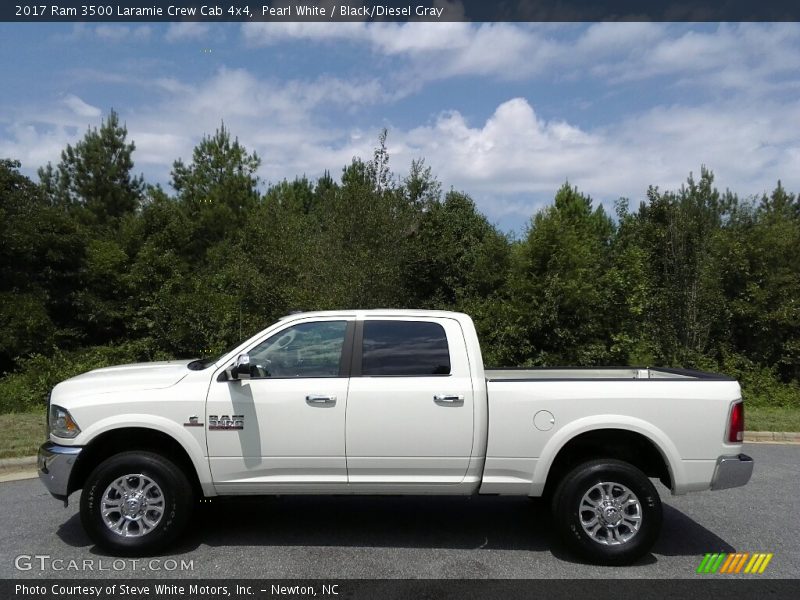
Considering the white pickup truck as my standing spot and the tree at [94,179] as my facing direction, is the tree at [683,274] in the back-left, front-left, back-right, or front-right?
front-right

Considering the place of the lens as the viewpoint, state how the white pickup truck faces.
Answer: facing to the left of the viewer

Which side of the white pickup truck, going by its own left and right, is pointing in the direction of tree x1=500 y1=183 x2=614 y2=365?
right

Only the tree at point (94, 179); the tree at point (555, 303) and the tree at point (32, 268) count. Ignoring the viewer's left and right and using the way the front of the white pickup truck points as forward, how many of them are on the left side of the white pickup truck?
0

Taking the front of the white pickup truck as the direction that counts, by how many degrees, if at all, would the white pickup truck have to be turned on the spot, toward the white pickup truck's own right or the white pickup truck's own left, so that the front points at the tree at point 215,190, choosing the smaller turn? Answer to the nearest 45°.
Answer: approximately 90° to the white pickup truck's own right

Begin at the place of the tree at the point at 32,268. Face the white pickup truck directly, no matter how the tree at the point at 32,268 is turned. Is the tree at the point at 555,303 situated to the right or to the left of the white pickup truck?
left

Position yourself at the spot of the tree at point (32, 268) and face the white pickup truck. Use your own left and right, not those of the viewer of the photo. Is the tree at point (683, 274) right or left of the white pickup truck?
left

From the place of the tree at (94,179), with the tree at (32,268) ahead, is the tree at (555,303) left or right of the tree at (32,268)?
left

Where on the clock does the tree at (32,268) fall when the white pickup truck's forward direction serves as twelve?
The tree is roughly at 2 o'clock from the white pickup truck.
